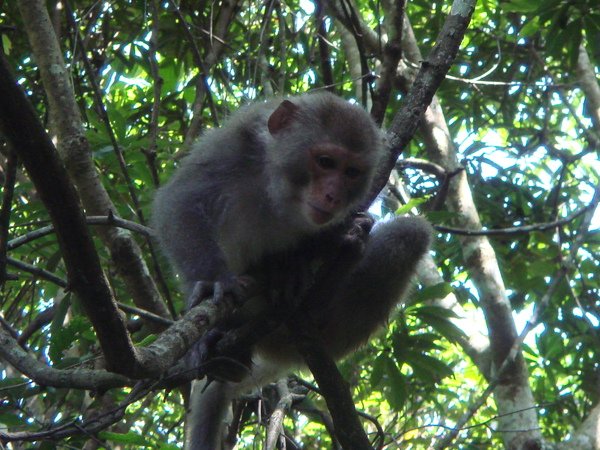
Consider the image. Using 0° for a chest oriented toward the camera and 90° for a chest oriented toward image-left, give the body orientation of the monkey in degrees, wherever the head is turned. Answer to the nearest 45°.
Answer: approximately 315°
